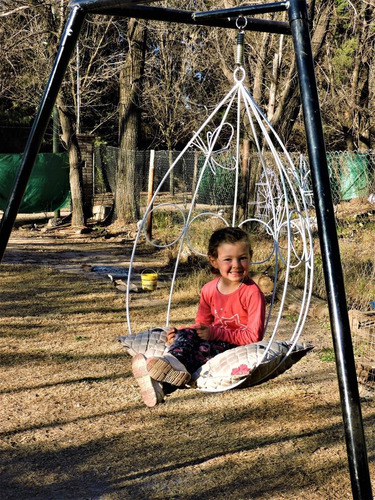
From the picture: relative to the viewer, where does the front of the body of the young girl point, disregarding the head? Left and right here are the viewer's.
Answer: facing the viewer and to the left of the viewer

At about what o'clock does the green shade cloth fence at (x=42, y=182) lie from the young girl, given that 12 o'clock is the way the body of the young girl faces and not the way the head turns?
The green shade cloth fence is roughly at 4 o'clock from the young girl.

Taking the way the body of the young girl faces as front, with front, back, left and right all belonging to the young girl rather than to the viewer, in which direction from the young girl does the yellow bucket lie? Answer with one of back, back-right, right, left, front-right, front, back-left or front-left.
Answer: back-right
